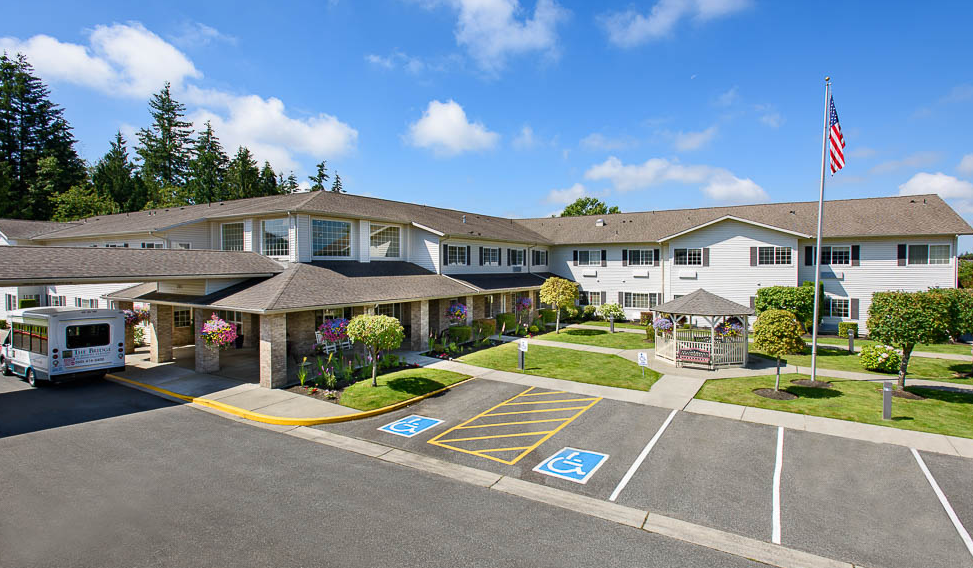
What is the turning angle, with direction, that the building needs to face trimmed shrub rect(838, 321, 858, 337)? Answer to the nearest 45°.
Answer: approximately 90° to its left

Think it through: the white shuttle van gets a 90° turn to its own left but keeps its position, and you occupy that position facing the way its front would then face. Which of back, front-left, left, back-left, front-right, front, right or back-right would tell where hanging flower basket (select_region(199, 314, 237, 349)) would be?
left

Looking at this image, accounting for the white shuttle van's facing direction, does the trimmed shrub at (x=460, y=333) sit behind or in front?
behind

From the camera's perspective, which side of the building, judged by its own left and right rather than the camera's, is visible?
front

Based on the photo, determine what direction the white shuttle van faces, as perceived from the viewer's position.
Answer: facing away from the viewer and to the left of the viewer

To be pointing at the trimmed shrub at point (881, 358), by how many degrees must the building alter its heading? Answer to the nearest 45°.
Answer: approximately 90° to its left

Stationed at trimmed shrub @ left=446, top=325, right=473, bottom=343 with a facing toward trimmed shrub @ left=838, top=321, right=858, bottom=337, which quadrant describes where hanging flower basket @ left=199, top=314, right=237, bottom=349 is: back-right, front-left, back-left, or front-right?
back-right
